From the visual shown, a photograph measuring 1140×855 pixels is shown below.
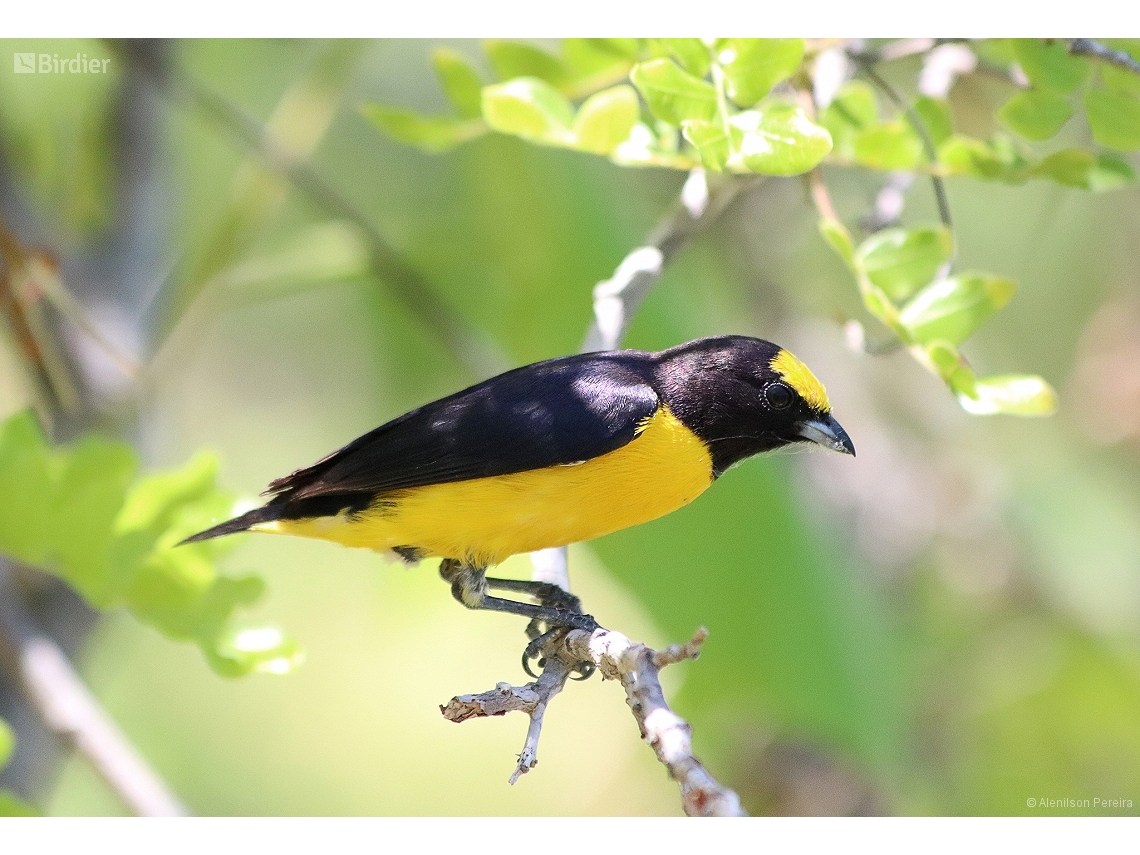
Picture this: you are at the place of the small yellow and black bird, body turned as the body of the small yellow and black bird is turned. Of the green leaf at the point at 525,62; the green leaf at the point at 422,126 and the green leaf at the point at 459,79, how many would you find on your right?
0

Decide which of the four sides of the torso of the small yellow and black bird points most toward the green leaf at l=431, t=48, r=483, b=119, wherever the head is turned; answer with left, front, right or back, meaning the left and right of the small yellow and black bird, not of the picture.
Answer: left

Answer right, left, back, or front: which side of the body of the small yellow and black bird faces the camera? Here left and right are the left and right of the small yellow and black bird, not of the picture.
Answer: right

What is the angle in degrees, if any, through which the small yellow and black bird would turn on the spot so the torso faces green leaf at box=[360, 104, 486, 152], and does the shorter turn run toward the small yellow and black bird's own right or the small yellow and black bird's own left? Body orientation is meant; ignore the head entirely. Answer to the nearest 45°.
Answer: approximately 90° to the small yellow and black bird's own left

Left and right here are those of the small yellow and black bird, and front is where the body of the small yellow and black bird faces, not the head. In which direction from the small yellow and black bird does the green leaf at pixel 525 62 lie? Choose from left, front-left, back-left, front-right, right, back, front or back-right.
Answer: left

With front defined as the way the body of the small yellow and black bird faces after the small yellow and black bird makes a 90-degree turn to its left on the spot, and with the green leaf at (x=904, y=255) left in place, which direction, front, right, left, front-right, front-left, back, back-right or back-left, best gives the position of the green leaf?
right

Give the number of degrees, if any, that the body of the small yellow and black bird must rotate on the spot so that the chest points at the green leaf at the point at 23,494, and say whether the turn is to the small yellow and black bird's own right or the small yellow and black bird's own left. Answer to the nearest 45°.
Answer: approximately 180°
